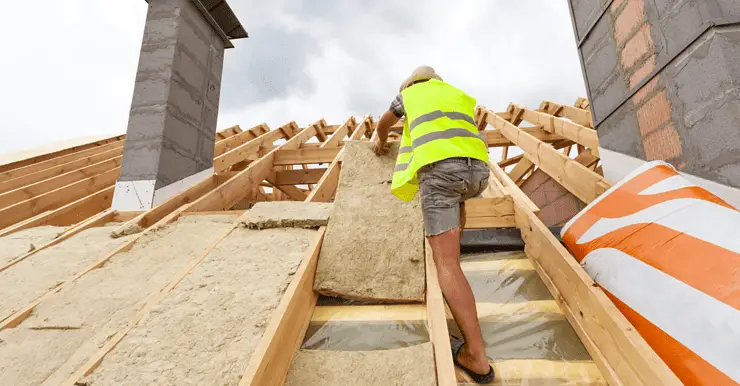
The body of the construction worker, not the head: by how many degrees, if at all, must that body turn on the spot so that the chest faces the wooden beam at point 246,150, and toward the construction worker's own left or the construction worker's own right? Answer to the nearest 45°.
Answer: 0° — they already face it

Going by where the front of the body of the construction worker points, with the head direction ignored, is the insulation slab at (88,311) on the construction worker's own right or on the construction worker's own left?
on the construction worker's own left

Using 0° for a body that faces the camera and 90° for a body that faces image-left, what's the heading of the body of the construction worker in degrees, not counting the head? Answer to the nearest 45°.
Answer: approximately 135°

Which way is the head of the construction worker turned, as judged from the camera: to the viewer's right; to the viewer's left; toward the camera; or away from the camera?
away from the camera

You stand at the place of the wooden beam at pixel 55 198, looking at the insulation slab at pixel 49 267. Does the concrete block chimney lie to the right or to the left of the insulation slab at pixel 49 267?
left

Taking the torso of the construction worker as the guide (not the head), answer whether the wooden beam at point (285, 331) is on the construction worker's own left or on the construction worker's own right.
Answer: on the construction worker's own left

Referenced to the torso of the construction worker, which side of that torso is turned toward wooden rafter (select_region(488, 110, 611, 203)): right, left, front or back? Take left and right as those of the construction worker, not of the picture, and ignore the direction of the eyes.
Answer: right

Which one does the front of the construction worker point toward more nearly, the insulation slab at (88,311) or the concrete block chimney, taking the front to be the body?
the concrete block chimney

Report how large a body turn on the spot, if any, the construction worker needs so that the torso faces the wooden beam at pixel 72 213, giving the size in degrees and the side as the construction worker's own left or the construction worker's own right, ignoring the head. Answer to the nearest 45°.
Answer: approximately 45° to the construction worker's own left

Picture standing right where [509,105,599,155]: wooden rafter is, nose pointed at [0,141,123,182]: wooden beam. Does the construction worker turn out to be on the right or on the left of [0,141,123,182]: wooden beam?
left

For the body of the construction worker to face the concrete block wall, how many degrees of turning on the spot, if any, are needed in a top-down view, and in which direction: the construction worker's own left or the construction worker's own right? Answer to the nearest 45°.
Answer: approximately 135° to the construction worker's own right

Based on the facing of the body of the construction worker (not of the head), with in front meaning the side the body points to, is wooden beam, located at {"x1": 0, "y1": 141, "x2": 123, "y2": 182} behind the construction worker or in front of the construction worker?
in front
